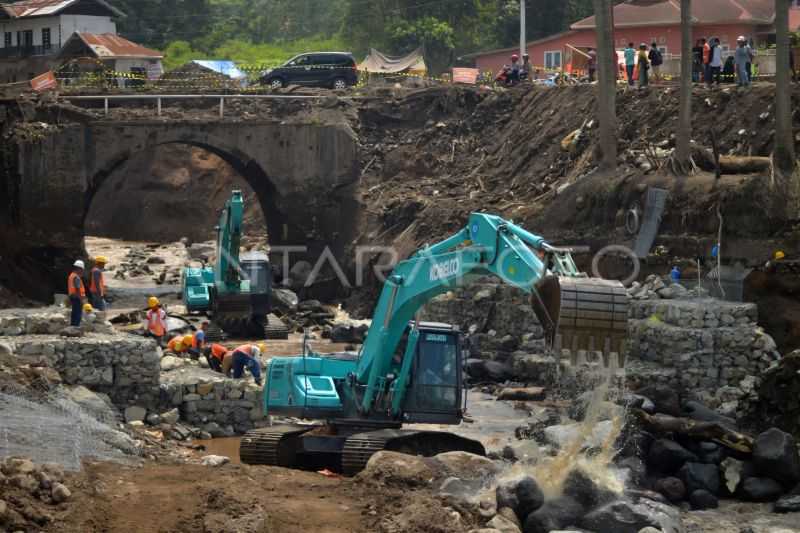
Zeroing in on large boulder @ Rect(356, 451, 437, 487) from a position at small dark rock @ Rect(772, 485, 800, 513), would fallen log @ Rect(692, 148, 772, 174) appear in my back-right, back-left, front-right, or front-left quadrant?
back-right

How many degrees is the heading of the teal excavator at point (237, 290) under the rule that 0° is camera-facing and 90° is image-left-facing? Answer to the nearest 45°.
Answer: approximately 315°

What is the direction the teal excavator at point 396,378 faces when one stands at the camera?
facing the viewer and to the right of the viewer

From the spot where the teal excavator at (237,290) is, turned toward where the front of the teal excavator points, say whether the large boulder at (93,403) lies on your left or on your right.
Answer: on your right

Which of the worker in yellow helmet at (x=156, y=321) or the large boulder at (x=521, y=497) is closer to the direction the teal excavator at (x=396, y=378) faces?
the large boulder
